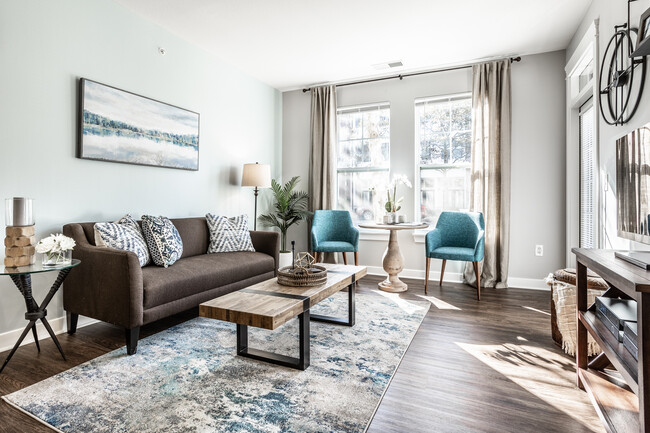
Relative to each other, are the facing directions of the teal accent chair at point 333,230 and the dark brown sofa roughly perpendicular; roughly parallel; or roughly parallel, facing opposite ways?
roughly perpendicular

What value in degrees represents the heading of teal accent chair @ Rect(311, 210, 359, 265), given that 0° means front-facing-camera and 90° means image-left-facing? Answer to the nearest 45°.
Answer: approximately 0°

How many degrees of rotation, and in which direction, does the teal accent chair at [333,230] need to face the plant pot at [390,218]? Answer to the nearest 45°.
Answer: approximately 45° to its left

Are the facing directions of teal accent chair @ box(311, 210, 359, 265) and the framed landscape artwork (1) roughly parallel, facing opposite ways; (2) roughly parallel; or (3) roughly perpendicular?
roughly perpendicular

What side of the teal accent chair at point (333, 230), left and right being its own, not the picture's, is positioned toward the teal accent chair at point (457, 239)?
left

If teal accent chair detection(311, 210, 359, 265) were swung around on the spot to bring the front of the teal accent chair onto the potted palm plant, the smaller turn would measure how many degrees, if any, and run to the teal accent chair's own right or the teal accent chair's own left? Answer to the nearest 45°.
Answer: approximately 135° to the teal accent chair's own right

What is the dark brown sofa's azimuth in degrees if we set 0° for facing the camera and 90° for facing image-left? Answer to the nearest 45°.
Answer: approximately 315°

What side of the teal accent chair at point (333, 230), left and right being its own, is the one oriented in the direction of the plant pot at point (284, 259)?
right
